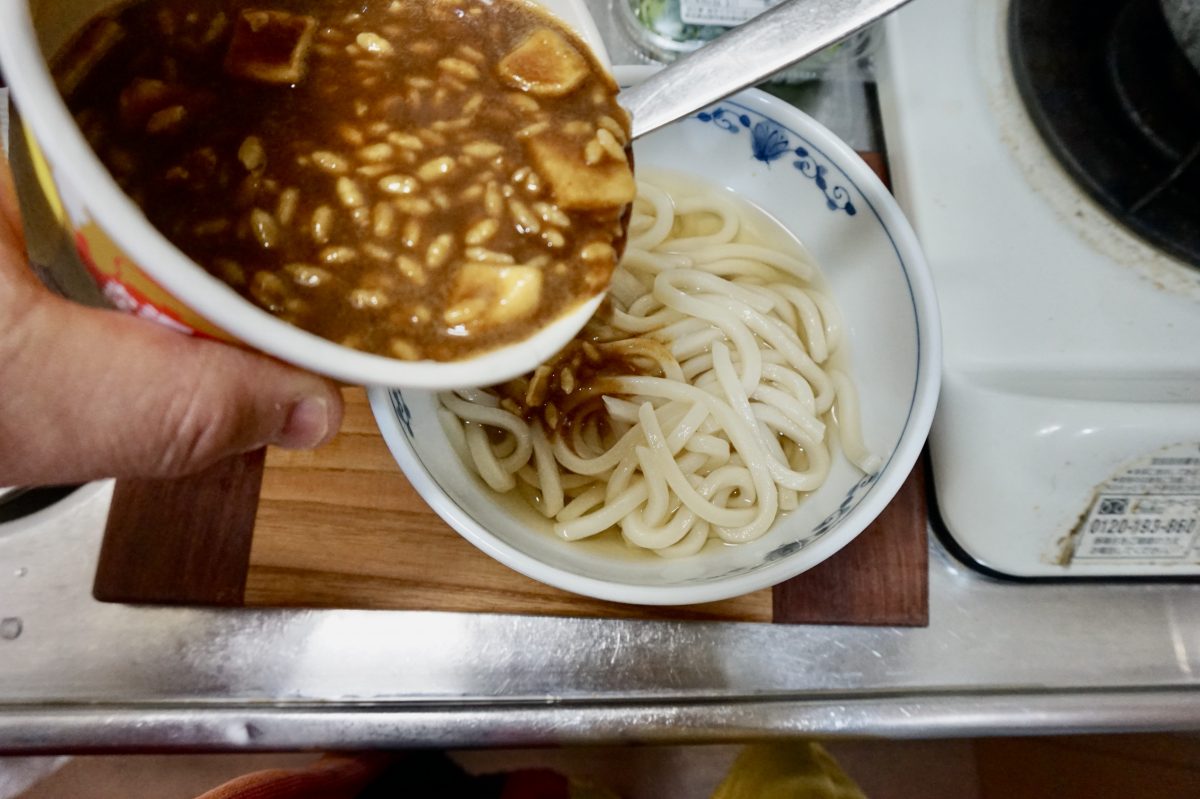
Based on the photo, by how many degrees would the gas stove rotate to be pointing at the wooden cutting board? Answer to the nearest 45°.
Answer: approximately 45° to its right

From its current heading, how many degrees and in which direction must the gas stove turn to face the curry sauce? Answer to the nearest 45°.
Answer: approximately 45° to its right

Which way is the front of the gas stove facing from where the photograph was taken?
facing the viewer
